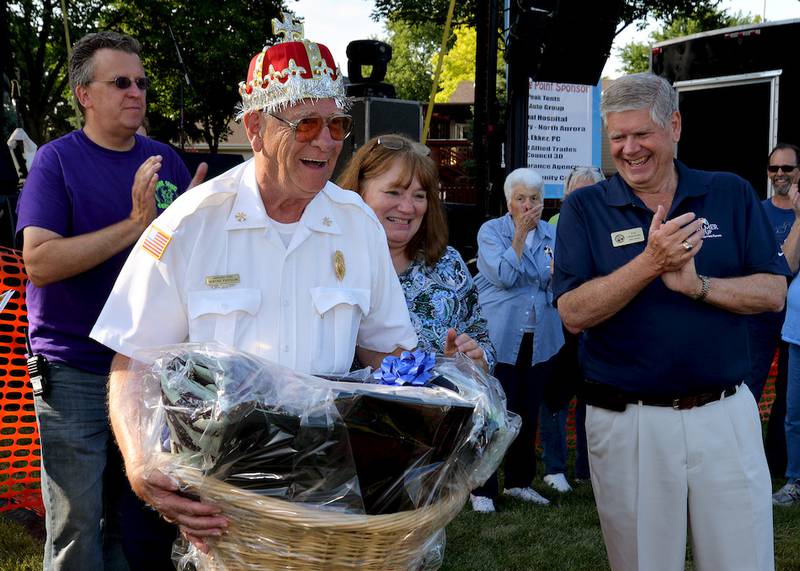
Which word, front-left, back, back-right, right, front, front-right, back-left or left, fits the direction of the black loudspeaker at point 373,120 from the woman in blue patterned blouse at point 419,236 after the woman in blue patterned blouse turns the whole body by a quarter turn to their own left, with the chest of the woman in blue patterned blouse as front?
left

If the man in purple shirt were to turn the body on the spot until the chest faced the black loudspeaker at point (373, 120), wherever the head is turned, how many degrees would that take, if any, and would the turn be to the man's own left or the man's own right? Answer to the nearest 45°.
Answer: approximately 90° to the man's own left

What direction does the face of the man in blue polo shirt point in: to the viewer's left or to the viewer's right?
to the viewer's left

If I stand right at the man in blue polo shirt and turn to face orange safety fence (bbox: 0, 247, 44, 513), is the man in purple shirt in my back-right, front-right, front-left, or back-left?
front-left

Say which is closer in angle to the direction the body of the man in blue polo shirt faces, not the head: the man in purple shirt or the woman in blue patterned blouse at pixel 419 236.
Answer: the man in purple shirt

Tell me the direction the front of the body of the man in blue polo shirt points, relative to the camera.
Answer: toward the camera

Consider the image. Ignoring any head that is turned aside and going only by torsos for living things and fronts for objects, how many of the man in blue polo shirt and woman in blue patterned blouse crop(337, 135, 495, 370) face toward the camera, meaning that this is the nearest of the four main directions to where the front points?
2

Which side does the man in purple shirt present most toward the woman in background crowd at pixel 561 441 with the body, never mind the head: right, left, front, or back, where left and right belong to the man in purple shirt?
left

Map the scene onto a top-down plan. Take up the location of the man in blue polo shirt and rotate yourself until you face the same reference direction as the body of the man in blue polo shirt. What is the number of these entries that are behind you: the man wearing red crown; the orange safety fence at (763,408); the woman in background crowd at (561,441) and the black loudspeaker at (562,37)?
3

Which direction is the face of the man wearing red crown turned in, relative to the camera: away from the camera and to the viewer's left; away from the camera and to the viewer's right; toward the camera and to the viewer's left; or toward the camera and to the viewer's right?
toward the camera and to the viewer's right

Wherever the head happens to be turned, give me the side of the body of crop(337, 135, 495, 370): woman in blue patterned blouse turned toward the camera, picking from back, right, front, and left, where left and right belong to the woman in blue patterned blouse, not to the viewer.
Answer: front
